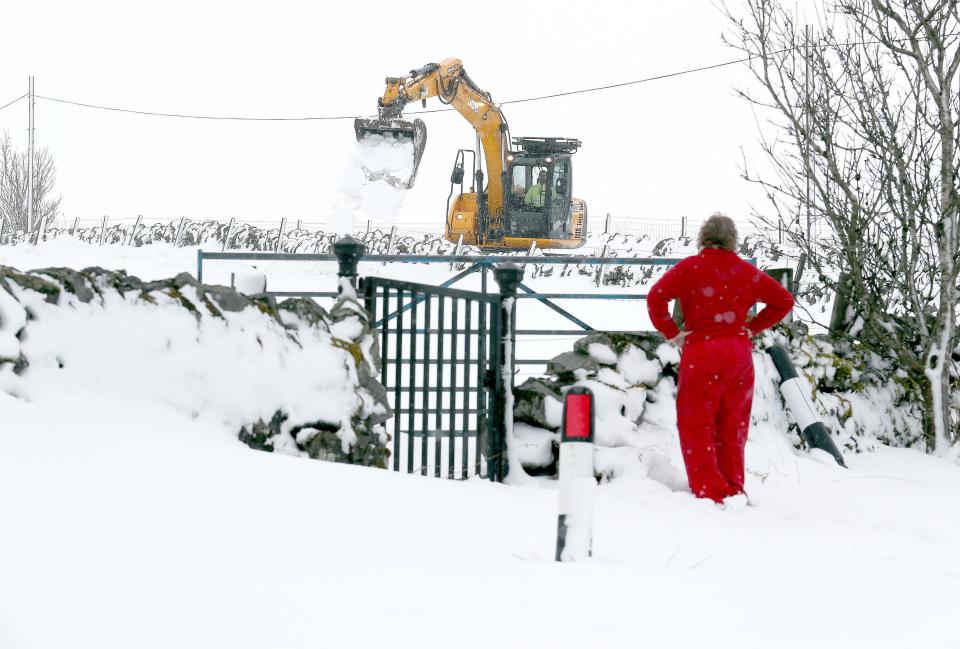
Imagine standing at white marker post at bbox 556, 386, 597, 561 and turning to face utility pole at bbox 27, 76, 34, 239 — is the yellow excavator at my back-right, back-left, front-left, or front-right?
front-right

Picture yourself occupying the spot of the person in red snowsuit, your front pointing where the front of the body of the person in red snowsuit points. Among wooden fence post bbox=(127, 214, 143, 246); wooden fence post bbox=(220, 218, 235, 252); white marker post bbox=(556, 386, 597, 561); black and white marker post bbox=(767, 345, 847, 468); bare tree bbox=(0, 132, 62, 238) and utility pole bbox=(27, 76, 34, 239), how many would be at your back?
1

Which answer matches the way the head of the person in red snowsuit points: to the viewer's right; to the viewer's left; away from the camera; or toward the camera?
away from the camera

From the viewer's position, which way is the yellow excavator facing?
facing the viewer and to the left of the viewer

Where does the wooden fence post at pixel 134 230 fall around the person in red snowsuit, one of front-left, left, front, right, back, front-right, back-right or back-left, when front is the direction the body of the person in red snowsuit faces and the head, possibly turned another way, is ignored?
front-left

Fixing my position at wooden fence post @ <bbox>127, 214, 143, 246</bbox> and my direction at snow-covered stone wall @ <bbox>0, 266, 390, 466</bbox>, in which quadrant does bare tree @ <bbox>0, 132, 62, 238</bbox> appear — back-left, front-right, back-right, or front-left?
back-right

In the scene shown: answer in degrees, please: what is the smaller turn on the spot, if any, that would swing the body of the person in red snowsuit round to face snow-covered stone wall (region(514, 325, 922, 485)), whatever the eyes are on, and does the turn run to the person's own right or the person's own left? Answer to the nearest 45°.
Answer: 0° — they already face it

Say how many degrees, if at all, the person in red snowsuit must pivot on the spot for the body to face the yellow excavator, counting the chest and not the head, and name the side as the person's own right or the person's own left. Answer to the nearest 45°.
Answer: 0° — they already face it

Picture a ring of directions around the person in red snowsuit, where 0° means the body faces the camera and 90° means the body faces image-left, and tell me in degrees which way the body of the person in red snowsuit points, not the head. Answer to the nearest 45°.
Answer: approximately 180°

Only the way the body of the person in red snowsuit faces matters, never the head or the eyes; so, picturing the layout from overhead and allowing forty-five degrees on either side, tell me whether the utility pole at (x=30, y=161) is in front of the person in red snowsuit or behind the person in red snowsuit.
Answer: in front

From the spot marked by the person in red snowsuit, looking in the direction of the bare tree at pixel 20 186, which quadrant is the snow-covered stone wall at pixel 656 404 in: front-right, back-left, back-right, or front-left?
front-right

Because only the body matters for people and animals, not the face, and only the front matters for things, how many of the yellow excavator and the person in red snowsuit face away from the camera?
1

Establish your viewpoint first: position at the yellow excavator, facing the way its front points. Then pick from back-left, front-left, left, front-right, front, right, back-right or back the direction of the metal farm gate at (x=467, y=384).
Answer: front-left

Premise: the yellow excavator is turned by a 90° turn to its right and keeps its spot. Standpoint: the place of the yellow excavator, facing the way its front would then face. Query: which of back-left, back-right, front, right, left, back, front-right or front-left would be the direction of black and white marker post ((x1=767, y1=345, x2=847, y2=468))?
back-left

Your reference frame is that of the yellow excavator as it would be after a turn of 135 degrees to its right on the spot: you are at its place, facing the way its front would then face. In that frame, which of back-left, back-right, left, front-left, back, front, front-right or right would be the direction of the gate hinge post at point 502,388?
back

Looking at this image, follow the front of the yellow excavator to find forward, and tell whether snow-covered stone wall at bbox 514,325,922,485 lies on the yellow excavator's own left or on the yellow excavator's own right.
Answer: on the yellow excavator's own left

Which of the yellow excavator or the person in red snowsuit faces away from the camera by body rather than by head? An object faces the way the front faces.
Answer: the person in red snowsuit
